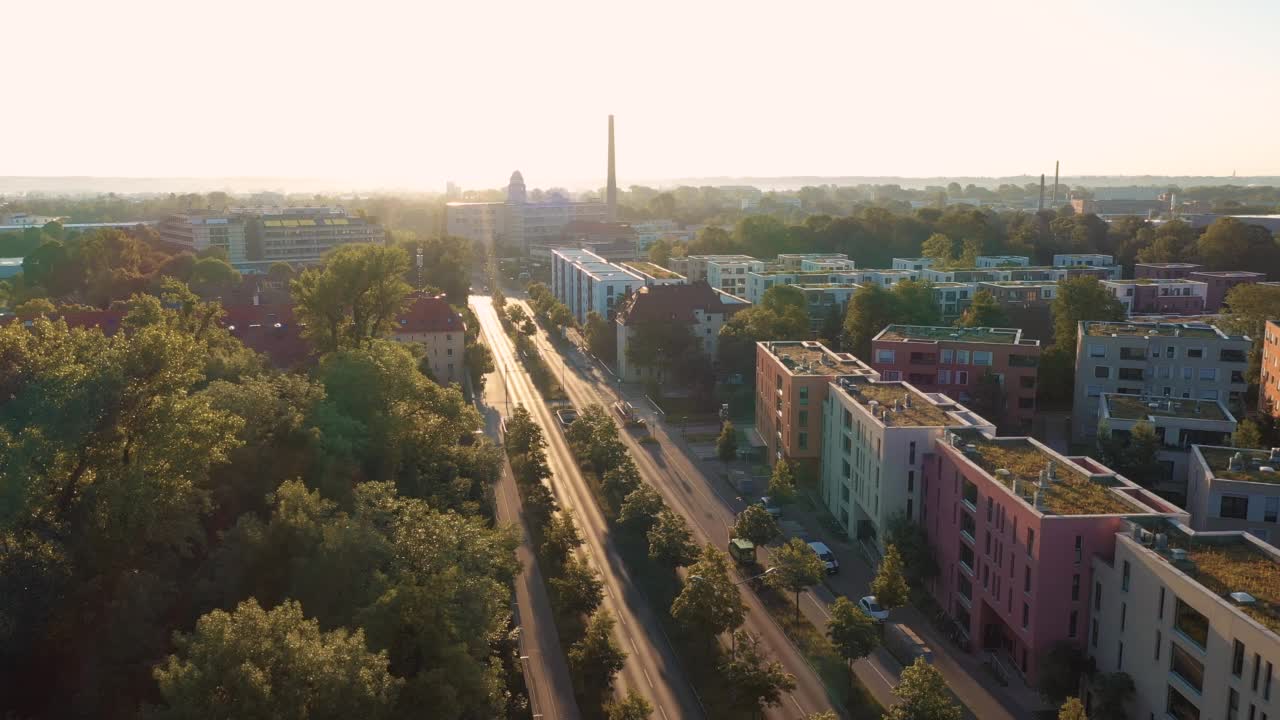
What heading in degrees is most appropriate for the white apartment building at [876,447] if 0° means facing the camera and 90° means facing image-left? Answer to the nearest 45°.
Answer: approximately 45°

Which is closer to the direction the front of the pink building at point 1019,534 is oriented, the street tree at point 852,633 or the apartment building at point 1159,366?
the street tree

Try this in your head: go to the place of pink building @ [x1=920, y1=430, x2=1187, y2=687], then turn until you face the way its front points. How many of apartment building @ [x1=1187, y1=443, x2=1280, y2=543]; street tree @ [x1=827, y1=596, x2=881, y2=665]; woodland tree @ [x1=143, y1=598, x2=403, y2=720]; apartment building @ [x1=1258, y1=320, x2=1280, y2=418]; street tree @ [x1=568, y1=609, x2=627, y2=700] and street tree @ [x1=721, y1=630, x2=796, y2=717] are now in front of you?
4

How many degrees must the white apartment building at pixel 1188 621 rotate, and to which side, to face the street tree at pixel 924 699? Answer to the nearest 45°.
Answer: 0° — it already faces it

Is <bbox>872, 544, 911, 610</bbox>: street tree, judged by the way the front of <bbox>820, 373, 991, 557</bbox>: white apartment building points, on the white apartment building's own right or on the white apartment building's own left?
on the white apartment building's own left

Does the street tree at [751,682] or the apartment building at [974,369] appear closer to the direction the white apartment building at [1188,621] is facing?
the street tree
